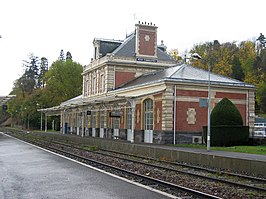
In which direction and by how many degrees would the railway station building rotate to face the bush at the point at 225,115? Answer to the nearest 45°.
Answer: approximately 90° to its left

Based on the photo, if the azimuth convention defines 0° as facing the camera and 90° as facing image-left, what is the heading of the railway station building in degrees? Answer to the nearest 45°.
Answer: approximately 45°

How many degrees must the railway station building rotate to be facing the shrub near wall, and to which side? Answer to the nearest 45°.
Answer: approximately 90° to its left
